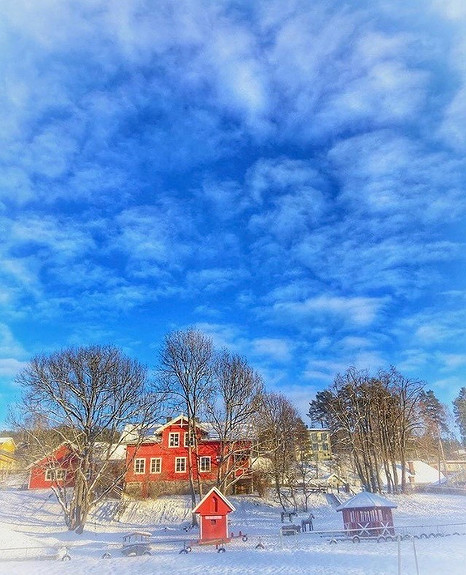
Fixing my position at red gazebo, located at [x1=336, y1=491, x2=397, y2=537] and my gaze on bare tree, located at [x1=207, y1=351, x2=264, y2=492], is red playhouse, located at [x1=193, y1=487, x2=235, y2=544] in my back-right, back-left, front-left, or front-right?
front-left

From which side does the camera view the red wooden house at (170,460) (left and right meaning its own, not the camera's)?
front

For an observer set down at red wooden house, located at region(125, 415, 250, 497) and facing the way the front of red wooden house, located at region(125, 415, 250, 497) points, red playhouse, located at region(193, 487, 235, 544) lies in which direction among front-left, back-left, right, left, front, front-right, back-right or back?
front

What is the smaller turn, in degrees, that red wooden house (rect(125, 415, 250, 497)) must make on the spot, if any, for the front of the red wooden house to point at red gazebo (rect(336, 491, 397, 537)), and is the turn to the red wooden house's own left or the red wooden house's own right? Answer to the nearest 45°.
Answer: approximately 45° to the red wooden house's own left

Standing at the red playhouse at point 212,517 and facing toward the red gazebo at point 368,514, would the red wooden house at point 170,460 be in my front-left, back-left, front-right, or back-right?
back-left

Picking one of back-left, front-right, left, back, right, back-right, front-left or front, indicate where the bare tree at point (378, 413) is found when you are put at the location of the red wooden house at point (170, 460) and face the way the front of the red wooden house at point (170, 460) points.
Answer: left

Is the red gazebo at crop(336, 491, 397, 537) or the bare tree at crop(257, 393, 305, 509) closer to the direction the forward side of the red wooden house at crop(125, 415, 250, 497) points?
the red gazebo

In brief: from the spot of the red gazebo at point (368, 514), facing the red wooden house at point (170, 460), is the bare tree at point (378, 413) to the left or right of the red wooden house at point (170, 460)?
right

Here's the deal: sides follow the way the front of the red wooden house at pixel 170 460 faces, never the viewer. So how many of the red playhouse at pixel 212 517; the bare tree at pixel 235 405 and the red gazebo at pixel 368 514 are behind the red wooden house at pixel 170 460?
0

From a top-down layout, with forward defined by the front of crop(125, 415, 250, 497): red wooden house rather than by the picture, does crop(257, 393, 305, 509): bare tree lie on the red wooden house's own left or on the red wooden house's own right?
on the red wooden house's own left
